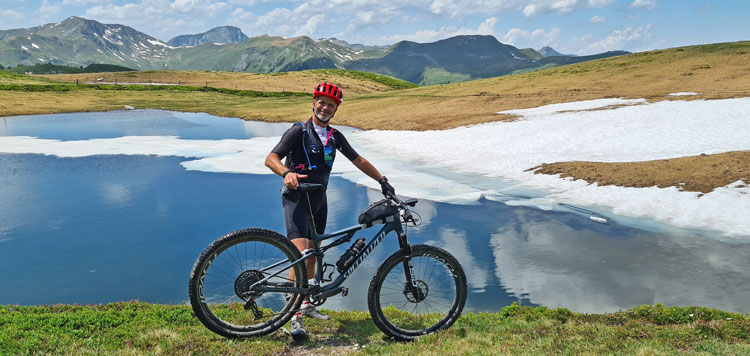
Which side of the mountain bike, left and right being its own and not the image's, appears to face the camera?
right

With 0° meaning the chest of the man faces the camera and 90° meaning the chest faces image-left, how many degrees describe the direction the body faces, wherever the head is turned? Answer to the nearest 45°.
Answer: approximately 315°

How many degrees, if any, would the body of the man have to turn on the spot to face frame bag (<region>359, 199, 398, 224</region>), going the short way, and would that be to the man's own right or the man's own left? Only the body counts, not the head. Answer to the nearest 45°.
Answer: approximately 45° to the man's own left
